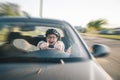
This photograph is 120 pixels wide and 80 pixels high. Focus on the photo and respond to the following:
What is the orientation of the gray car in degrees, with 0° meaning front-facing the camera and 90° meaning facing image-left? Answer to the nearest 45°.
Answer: approximately 0°

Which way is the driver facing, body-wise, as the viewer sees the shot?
toward the camera
